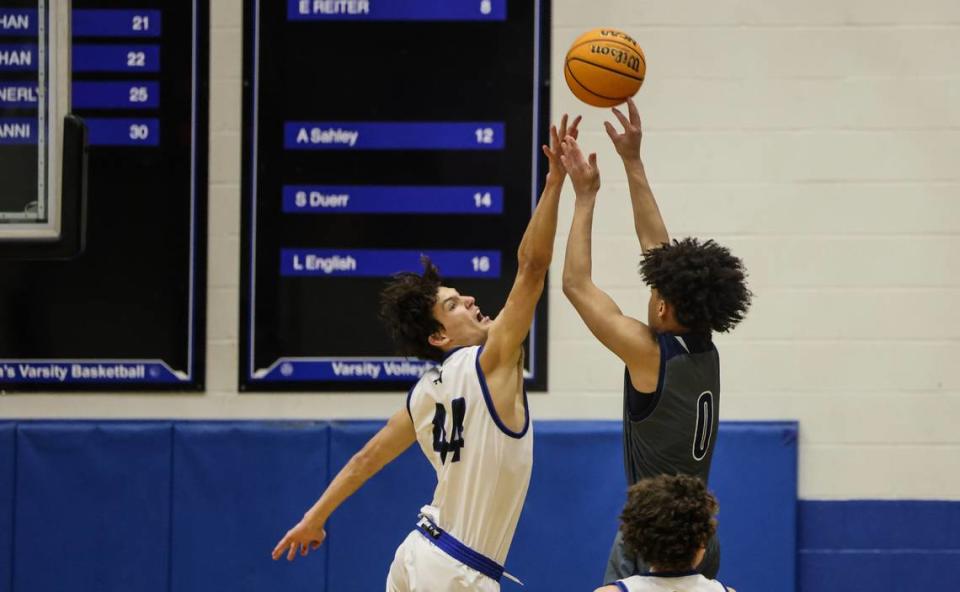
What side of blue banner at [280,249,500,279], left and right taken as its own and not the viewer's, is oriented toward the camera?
front

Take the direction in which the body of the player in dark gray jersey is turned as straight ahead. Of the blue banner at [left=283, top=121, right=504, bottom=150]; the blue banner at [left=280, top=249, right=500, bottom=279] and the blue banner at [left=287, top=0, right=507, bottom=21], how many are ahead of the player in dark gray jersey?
3

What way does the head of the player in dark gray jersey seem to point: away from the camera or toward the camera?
away from the camera

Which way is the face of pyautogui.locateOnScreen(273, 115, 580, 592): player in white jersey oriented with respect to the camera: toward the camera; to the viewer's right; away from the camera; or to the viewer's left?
to the viewer's right

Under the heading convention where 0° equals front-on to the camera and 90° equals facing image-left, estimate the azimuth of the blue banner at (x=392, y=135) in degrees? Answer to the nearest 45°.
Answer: approximately 0°

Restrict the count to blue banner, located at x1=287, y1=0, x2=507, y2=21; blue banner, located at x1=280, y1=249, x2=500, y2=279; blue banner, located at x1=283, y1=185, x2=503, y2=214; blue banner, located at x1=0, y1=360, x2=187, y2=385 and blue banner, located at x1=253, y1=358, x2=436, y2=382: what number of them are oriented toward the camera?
5

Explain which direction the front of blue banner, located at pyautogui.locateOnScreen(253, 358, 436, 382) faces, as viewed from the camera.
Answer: facing the viewer

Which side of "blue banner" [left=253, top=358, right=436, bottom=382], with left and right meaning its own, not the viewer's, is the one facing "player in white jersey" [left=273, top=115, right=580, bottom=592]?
front

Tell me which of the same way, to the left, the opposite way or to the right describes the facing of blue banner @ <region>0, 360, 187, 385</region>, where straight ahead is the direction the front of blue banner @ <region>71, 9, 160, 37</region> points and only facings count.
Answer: the same way

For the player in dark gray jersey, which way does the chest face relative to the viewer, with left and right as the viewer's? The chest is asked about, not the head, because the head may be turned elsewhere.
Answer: facing away from the viewer and to the left of the viewer

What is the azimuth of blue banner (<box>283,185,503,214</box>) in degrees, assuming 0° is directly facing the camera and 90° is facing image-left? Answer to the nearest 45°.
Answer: approximately 0°
